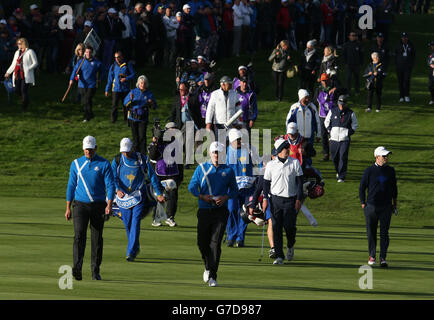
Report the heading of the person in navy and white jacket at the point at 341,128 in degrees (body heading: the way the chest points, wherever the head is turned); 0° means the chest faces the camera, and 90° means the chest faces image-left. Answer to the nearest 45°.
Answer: approximately 0°

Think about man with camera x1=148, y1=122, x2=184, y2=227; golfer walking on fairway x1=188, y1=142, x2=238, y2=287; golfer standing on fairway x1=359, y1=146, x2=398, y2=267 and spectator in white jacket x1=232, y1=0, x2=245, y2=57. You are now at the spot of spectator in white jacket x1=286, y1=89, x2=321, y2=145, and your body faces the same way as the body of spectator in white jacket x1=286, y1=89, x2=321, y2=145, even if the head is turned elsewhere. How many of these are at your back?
1

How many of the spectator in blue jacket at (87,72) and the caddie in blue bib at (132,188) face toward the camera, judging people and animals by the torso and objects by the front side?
2

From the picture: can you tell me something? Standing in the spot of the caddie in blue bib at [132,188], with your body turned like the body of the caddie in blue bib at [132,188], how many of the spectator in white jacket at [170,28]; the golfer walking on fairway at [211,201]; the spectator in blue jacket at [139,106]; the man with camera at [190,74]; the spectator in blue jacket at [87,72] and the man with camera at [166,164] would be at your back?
5

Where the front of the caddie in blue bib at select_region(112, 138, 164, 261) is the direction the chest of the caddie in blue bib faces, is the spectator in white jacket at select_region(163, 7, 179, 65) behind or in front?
behind

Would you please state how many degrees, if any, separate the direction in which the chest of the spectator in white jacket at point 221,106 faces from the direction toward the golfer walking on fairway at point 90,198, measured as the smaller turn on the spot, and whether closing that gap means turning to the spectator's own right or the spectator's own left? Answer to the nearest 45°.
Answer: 0° — they already face them

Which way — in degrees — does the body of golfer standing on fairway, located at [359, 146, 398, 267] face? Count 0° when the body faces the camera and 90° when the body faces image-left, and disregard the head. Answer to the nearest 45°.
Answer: approximately 0°

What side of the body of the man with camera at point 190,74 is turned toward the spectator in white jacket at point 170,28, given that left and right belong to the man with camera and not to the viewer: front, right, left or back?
back
